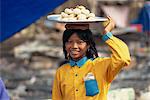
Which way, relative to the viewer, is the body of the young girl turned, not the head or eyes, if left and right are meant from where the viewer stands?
facing the viewer
